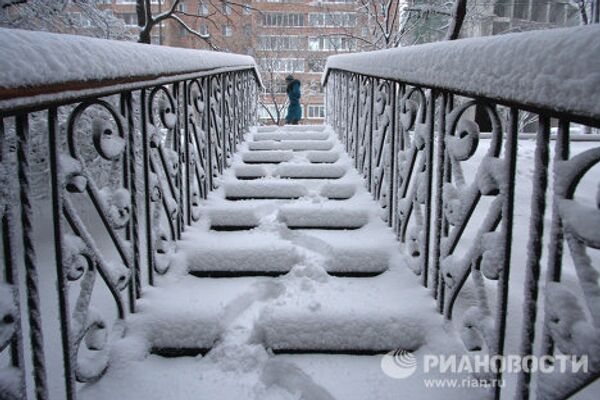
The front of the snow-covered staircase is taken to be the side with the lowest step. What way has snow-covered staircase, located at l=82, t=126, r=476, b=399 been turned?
toward the camera

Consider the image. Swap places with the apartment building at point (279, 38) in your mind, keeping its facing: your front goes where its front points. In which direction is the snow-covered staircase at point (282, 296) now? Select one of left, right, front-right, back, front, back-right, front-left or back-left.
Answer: front

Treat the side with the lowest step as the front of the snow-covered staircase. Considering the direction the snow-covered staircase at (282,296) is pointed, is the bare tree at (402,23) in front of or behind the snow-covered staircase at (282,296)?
behind

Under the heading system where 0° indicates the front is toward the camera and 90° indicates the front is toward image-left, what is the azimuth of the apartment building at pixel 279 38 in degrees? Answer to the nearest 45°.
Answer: approximately 0°

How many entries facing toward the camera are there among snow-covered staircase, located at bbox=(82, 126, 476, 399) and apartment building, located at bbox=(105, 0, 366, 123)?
2

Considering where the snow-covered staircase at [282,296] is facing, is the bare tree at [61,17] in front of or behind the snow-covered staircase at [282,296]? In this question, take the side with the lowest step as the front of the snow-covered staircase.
behind

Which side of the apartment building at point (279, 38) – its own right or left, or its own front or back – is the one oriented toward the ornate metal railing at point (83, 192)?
front

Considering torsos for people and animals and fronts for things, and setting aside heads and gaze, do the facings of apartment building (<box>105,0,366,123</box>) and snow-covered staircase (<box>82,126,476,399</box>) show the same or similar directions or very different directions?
same or similar directions
